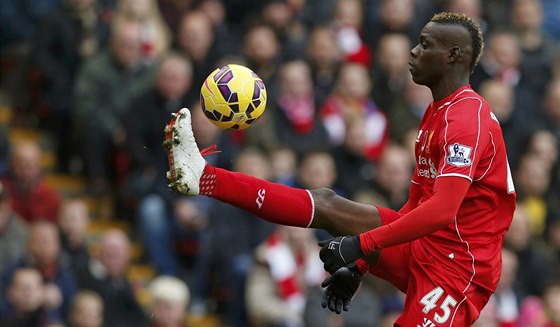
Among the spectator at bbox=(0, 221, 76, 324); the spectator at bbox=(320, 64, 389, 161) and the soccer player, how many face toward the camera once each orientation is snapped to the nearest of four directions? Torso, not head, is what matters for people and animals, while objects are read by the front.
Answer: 2

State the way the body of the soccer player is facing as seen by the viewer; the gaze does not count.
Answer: to the viewer's left

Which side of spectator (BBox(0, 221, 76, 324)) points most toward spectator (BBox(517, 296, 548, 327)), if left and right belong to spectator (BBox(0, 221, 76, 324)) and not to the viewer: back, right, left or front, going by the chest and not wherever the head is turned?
left

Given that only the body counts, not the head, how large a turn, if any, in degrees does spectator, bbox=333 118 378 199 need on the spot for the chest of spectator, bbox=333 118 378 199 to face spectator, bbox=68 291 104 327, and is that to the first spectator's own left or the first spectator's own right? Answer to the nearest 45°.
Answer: approximately 45° to the first spectator's own right

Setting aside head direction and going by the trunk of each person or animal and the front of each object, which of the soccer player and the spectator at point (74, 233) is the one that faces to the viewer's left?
the soccer player
